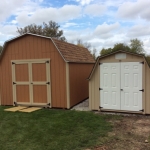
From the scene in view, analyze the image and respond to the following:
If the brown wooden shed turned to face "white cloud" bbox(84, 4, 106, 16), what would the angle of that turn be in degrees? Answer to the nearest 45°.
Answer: approximately 180°

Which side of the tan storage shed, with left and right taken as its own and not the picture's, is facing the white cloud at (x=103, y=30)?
back

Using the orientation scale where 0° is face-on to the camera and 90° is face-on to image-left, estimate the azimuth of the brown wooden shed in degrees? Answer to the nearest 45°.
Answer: approximately 45°

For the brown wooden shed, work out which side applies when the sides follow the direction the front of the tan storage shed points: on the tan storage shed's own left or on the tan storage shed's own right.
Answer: on the tan storage shed's own right

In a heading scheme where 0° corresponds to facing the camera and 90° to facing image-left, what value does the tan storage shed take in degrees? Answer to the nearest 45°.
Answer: approximately 0°

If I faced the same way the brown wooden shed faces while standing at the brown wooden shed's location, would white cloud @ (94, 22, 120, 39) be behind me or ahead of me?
behind

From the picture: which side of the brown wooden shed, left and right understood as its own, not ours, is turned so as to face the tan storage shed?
left

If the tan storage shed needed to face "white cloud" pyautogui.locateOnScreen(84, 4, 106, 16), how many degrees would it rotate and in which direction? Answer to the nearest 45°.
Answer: approximately 180°
